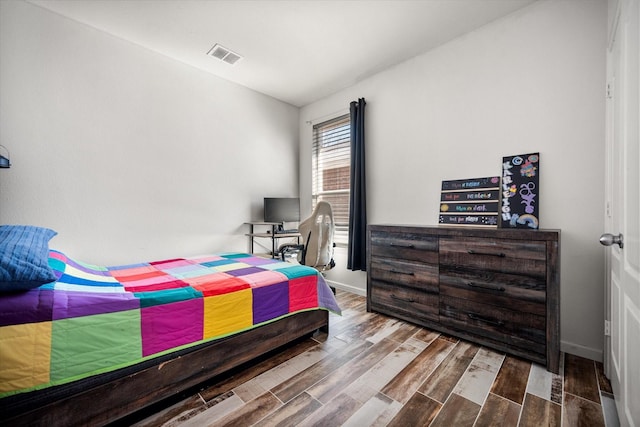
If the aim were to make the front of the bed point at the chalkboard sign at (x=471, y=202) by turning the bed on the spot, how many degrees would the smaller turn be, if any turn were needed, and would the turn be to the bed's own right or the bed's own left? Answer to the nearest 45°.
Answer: approximately 45° to the bed's own right

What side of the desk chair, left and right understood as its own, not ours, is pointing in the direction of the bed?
left

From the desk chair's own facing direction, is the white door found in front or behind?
behind

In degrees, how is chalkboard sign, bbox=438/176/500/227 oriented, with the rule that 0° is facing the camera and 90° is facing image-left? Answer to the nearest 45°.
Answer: approximately 45°

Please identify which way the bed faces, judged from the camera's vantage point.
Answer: facing away from the viewer and to the right of the viewer

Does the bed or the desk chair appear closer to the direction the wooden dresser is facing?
the bed

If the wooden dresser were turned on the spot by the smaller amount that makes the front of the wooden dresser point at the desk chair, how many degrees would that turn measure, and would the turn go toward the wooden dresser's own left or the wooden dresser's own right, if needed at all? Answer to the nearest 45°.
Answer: approximately 45° to the wooden dresser's own right

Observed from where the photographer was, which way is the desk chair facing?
facing away from the viewer and to the left of the viewer

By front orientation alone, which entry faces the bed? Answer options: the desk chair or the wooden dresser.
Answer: the wooden dresser

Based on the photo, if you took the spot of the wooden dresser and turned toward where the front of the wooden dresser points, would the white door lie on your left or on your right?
on your left

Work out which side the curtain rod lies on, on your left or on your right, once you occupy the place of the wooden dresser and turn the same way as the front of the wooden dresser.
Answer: on your right

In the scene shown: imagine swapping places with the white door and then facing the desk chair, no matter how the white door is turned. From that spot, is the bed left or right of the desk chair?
left
